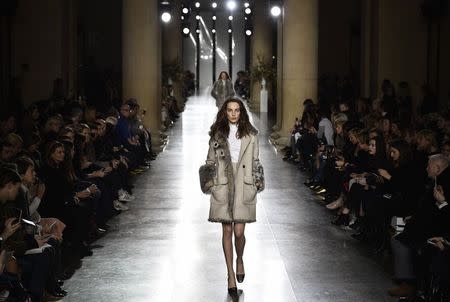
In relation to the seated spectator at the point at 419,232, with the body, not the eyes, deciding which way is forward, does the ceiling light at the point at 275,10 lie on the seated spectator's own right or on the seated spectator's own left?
on the seated spectator's own right

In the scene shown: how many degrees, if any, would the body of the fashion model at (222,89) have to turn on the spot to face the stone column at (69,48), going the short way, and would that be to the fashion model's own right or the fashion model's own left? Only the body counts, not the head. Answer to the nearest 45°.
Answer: approximately 45° to the fashion model's own right

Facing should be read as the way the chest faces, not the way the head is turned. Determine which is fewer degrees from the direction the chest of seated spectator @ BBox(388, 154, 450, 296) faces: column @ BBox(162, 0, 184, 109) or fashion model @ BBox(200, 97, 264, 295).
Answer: the fashion model

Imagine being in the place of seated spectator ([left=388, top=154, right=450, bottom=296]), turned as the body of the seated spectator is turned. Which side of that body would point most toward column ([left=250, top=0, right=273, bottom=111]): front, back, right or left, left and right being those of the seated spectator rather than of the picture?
right

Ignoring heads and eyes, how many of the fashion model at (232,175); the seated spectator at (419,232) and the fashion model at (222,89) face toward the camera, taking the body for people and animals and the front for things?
2

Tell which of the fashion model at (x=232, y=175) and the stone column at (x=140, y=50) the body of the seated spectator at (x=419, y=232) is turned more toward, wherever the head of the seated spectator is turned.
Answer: the fashion model

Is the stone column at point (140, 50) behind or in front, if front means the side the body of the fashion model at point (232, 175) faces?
behind

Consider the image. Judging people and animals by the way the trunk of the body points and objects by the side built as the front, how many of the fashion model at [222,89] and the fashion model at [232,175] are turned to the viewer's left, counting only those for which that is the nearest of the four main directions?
0

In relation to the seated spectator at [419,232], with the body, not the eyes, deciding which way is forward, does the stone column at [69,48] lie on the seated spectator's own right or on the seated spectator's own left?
on the seated spectator's own right

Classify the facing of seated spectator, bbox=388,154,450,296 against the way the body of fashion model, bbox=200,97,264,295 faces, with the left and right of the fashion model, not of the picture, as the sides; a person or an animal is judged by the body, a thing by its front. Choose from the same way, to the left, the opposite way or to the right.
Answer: to the right

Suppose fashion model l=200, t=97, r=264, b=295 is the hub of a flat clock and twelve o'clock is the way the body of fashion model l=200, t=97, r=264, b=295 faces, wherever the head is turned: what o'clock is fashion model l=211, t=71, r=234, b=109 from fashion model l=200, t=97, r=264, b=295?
fashion model l=211, t=71, r=234, b=109 is roughly at 6 o'clock from fashion model l=200, t=97, r=264, b=295.

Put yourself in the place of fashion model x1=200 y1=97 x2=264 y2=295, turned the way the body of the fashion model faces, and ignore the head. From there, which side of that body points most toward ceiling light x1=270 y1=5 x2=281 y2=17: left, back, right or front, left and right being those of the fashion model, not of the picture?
back

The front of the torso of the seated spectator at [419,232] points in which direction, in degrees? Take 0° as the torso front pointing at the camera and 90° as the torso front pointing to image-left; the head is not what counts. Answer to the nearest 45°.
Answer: approximately 90°
